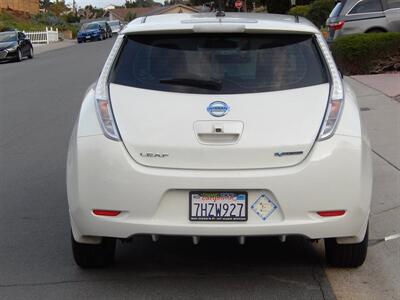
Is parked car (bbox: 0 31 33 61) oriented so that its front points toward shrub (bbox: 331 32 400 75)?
no

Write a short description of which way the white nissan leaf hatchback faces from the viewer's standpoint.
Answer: facing away from the viewer

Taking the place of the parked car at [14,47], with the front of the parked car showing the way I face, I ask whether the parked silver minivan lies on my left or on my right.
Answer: on my left

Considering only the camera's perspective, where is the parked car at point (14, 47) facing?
facing the viewer and to the left of the viewer

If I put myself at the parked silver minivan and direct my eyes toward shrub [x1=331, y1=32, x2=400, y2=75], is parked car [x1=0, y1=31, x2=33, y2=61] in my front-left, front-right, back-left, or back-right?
back-right

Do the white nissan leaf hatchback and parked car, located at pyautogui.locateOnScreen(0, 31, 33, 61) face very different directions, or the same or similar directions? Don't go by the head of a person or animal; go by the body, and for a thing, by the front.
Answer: very different directions

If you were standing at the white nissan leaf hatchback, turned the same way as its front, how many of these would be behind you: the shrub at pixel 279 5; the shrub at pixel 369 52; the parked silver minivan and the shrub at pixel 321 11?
0

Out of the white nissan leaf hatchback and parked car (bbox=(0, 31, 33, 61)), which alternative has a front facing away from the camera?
the white nissan leaf hatchback

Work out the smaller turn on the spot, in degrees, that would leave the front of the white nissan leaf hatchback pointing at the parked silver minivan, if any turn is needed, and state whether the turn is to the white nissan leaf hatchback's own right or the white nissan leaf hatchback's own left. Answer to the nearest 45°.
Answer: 0° — it already faces it

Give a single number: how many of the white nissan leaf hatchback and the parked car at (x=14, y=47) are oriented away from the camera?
1

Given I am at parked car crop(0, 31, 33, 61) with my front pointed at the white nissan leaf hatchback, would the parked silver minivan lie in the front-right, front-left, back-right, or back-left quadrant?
front-left

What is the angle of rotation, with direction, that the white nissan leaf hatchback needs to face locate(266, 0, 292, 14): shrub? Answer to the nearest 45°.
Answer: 0° — it already faces it

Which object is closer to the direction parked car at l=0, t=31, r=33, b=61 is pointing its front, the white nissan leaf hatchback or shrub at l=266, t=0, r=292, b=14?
the white nissan leaf hatchback

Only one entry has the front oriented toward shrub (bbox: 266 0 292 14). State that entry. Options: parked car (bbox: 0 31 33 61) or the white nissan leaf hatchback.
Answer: the white nissan leaf hatchback

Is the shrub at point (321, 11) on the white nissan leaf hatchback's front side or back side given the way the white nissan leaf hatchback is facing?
on the front side
